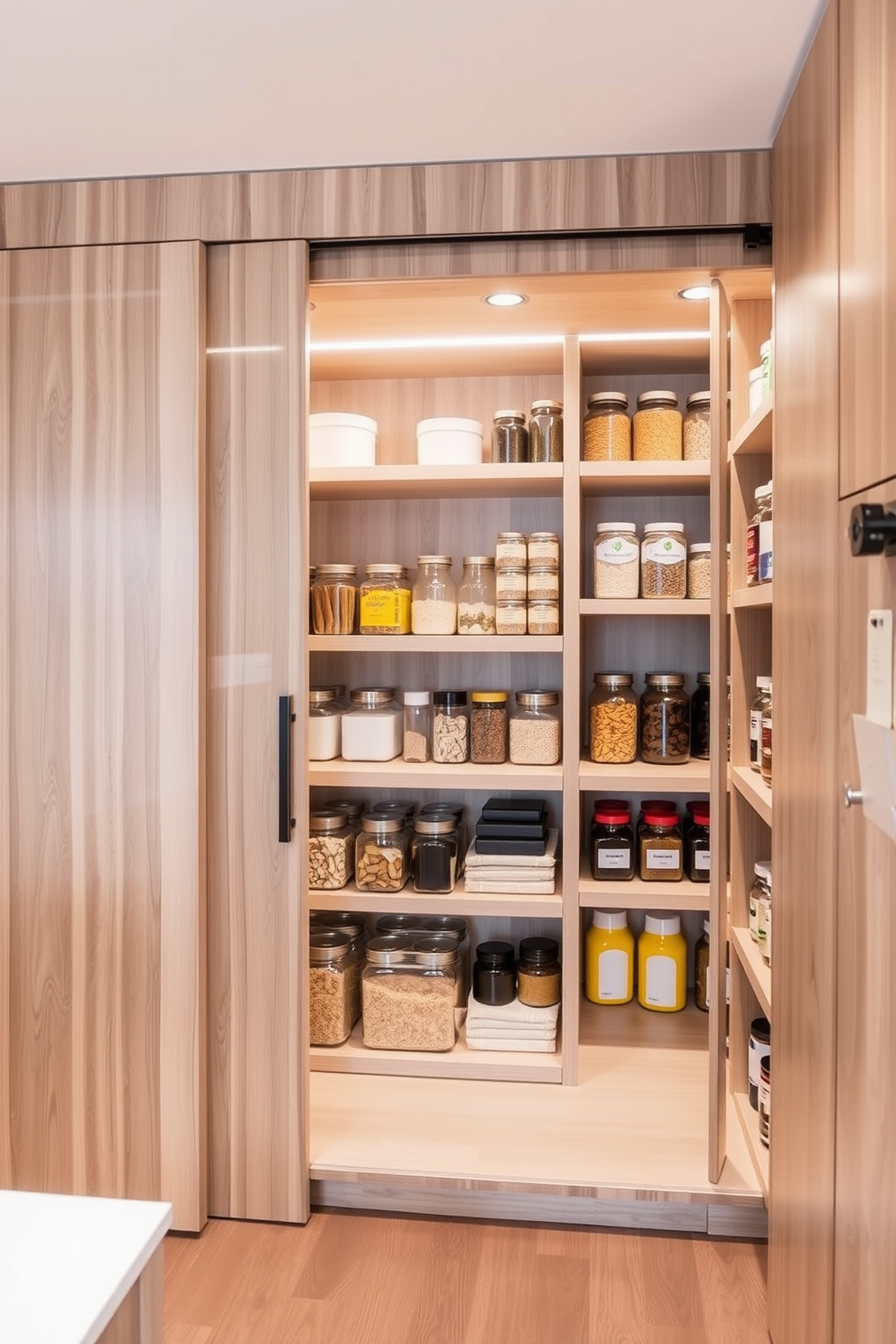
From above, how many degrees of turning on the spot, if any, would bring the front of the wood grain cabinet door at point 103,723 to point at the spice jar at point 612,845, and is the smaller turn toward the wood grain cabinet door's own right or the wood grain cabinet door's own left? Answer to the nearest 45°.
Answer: approximately 90° to the wood grain cabinet door's own left

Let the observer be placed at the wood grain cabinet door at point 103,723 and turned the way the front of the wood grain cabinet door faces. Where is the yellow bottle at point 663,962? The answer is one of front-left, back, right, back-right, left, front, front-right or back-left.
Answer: left

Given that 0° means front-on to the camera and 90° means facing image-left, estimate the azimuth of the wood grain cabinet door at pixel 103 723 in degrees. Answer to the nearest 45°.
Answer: approximately 0°

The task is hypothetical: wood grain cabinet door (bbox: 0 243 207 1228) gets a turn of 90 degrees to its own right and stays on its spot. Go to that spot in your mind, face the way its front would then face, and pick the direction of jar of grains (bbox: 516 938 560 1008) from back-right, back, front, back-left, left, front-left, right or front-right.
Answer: back

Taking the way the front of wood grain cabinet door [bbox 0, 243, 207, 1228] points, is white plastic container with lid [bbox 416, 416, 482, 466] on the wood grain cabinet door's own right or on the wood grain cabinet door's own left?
on the wood grain cabinet door's own left

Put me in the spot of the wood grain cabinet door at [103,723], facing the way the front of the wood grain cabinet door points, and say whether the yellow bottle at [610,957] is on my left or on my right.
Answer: on my left

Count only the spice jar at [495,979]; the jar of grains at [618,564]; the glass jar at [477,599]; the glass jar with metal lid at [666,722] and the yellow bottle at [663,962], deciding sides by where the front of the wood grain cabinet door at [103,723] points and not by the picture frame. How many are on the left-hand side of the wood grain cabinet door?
5

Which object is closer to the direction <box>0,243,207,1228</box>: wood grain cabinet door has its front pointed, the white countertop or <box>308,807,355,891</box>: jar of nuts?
the white countertop

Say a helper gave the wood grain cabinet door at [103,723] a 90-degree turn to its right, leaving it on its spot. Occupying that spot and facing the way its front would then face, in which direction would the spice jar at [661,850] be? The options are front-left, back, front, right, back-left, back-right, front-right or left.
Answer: back

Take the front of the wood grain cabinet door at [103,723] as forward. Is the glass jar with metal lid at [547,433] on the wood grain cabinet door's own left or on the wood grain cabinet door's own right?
on the wood grain cabinet door's own left

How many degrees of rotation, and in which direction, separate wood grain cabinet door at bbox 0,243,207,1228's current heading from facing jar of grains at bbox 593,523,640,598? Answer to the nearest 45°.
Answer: approximately 90° to its left

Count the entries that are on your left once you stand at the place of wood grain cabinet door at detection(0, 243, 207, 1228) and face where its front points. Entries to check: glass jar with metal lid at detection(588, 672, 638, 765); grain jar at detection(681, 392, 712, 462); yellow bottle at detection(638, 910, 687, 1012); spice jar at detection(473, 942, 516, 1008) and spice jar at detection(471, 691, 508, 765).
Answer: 5

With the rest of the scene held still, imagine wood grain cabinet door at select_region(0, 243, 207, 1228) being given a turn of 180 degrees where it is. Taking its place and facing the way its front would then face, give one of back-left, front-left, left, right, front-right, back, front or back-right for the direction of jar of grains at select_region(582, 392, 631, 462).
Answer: right

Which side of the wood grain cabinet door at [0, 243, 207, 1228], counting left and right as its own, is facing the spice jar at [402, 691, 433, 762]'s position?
left

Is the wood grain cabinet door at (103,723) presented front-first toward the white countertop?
yes

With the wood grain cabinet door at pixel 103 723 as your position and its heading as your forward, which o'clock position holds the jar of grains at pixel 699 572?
The jar of grains is roughly at 9 o'clock from the wood grain cabinet door.
